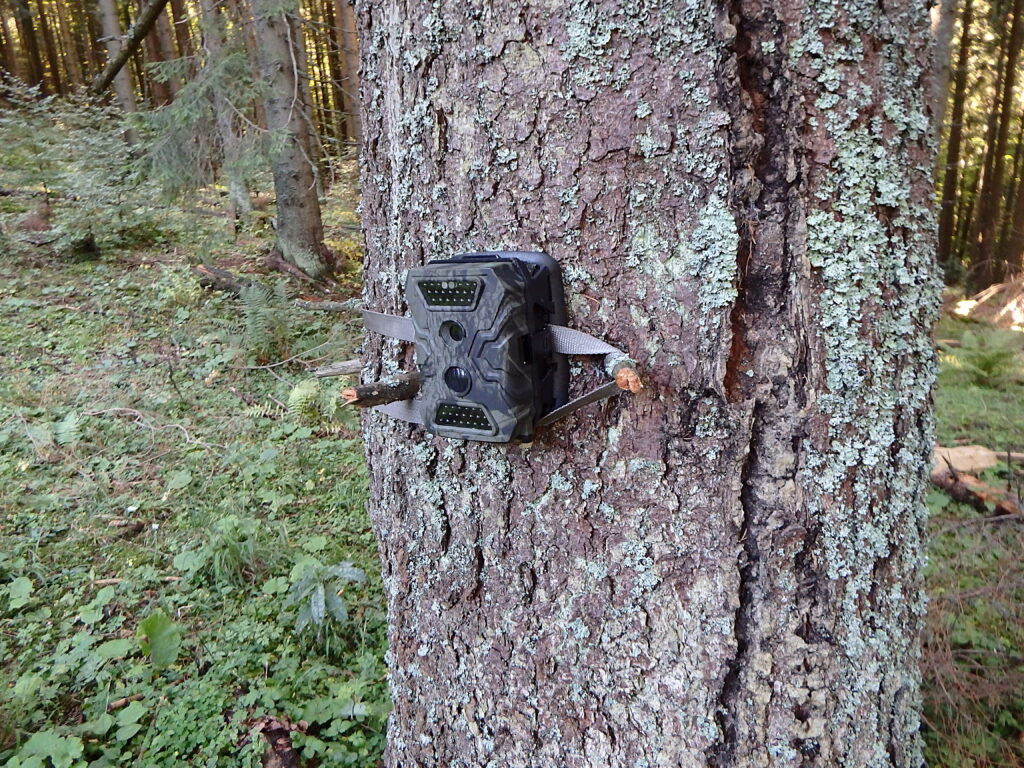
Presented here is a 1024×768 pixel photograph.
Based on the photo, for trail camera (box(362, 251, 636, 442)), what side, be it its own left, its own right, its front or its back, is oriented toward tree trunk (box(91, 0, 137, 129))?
right

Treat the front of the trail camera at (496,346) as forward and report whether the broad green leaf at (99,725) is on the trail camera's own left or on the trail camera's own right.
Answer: on the trail camera's own right

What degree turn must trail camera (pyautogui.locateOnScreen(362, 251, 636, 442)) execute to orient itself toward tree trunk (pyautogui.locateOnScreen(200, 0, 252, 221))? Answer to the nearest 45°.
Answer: approximately 135° to its right

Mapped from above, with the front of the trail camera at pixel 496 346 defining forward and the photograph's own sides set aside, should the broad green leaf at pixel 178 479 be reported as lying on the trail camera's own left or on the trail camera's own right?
on the trail camera's own right

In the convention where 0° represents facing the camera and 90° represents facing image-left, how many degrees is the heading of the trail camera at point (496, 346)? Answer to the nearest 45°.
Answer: approximately 45°

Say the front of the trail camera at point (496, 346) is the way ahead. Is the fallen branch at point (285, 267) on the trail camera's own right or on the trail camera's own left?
on the trail camera's own right

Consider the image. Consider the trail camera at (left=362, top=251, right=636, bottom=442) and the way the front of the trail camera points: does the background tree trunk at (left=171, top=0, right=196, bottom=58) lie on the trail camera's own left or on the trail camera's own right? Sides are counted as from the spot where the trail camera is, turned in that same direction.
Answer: on the trail camera's own right

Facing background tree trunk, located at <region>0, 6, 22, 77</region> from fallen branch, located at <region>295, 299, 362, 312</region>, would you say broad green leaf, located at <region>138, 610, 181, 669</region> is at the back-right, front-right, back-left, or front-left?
back-left

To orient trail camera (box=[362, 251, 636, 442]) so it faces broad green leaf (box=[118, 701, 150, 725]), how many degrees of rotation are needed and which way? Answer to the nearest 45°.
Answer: approximately 90° to its right

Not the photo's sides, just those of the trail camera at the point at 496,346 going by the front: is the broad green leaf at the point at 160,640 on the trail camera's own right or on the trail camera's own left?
on the trail camera's own right

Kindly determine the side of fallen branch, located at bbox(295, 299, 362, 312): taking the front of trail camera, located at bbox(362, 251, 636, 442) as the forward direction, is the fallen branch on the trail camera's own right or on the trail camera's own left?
on the trail camera's own right

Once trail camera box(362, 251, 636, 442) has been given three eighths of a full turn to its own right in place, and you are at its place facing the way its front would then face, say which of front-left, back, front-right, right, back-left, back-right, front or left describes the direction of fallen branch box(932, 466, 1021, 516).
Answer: front-right

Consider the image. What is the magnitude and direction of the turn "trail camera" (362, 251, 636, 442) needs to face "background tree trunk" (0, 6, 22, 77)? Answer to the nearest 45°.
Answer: approximately 90° to its right
